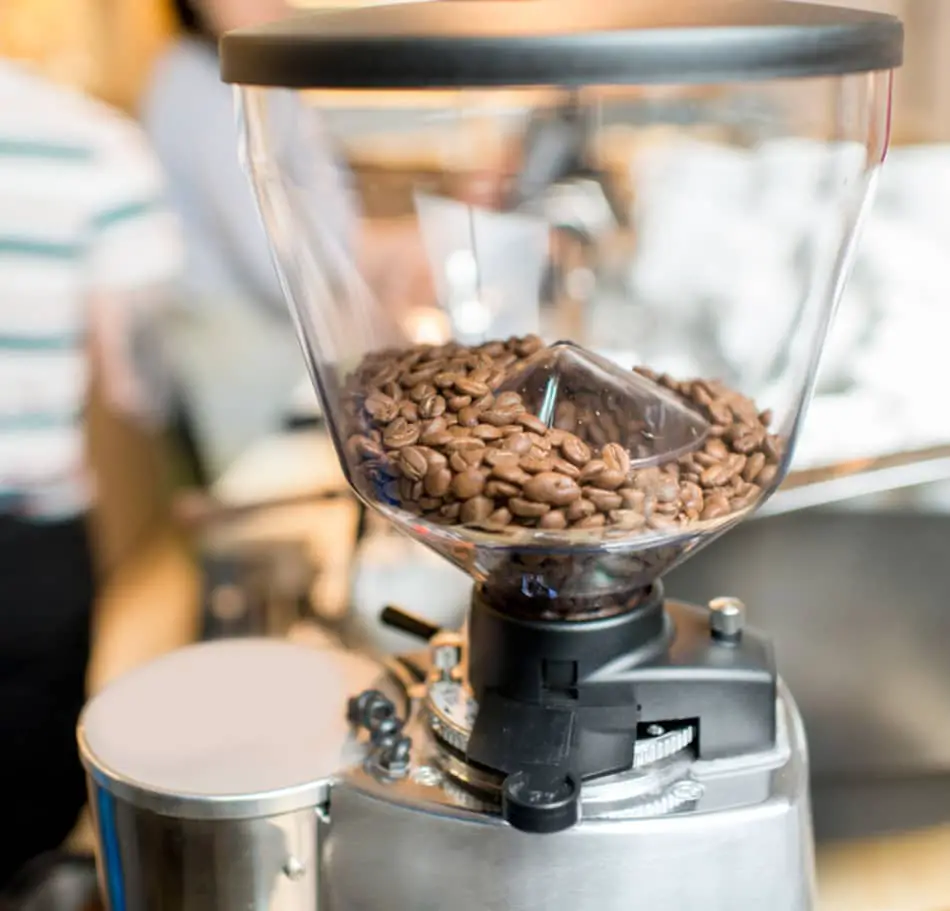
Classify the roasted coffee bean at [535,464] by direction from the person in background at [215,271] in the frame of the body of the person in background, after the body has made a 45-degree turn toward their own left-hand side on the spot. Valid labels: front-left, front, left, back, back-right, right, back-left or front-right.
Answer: back-right
